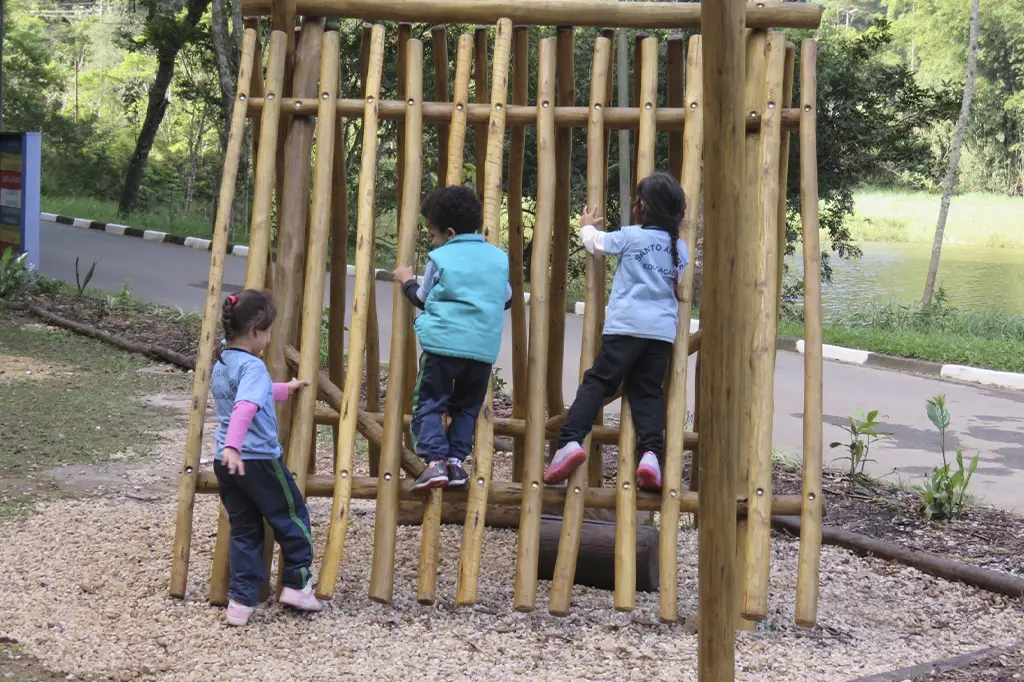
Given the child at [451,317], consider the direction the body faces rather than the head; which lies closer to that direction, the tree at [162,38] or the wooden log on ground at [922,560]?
the tree

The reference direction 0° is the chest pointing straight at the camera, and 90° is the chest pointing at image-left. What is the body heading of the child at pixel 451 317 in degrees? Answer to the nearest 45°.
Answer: approximately 135°

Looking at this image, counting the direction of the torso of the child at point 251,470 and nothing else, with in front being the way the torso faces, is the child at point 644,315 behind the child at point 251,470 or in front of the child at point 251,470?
in front

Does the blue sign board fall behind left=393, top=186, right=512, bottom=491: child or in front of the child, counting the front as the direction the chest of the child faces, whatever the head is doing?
in front

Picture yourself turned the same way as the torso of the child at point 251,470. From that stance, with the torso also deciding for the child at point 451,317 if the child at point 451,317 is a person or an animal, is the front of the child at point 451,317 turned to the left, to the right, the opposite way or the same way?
to the left

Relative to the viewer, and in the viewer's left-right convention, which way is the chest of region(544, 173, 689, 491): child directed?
facing away from the viewer and to the left of the viewer

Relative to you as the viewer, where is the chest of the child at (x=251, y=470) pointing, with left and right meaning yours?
facing away from the viewer and to the right of the viewer

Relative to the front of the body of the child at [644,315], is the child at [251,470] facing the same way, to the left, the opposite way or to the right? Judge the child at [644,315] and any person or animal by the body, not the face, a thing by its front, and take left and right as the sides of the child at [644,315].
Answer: to the right

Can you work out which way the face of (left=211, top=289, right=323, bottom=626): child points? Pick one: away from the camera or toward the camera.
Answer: away from the camera

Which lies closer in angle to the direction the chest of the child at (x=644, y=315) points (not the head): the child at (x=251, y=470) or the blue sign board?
the blue sign board
